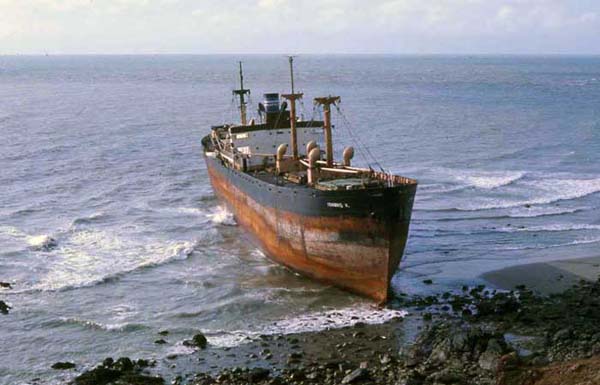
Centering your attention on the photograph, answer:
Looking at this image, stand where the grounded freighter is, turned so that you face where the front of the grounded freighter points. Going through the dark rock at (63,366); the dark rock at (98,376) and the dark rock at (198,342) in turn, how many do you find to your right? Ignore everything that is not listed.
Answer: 3

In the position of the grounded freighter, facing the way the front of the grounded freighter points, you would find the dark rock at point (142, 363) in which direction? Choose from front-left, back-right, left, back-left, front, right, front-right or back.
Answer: right

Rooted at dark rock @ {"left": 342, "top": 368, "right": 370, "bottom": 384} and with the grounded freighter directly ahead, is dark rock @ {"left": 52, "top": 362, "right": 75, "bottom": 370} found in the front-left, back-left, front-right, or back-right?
front-left

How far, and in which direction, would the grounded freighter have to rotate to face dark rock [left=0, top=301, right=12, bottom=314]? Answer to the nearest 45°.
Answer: approximately 135° to its right

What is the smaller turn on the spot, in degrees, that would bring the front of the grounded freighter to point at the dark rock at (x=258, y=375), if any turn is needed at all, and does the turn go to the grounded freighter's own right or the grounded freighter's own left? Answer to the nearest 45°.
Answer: approximately 45° to the grounded freighter's own right

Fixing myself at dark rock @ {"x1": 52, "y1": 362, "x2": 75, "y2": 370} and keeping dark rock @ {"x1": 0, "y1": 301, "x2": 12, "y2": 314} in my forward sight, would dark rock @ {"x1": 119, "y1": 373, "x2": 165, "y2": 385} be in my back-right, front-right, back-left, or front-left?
back-right

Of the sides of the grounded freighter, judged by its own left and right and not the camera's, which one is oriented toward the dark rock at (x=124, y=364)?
right

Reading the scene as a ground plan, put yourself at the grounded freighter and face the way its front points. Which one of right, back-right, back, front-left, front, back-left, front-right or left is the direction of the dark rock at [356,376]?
front-right

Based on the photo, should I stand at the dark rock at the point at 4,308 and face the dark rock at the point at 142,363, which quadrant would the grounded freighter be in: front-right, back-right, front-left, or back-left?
front-left

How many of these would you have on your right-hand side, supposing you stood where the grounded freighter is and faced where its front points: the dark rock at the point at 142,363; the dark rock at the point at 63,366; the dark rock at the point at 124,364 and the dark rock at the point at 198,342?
4

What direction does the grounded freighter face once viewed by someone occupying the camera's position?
facing the viewer and to the right of the viewer

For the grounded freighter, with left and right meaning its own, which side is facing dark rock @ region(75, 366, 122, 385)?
right
